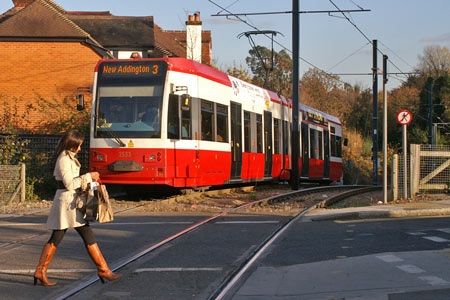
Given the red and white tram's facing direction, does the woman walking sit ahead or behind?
ahead

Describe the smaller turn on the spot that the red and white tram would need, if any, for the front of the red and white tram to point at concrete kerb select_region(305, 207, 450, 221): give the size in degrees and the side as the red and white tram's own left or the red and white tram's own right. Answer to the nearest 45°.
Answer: approximately 90° to the red and white tram's own left

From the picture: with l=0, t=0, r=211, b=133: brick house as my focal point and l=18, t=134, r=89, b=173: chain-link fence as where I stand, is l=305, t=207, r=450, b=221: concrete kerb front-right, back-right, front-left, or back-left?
back-right

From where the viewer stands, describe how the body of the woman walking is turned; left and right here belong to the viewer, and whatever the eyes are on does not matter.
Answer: facing to the right of the viewer

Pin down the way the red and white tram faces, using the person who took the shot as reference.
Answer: facing the viewer and to the left of the viewer

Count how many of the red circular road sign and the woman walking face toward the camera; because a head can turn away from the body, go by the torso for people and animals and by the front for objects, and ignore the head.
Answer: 1

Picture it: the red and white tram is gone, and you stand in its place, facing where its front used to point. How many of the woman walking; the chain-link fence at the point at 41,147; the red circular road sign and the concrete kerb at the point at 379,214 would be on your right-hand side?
1

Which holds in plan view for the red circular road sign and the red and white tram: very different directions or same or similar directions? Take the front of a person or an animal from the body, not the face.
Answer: same or similar directions

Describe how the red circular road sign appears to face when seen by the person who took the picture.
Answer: facing the viewer

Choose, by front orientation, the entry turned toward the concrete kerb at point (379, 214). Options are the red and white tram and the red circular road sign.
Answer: the red circular road sign

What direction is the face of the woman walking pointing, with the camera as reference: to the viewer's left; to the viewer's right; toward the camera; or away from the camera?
to the viewer's right
